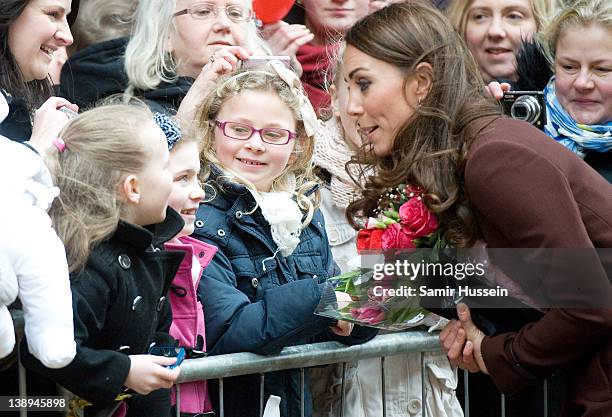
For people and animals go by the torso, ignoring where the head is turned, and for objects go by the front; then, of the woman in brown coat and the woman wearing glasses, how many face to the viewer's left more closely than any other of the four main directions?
1

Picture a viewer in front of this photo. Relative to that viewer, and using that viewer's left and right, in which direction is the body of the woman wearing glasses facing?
facing the viewer and to the right of the viewer

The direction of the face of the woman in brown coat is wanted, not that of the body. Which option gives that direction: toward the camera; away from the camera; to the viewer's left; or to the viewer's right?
to the viewer's left

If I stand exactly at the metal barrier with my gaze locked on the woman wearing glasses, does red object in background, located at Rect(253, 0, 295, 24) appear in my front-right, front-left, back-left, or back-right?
front-right

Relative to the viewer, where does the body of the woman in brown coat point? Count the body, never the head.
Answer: to the viewer's left

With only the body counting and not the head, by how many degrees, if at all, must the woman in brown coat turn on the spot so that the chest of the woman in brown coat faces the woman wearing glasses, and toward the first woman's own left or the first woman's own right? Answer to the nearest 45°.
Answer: approximately 45° to the first woman's own right

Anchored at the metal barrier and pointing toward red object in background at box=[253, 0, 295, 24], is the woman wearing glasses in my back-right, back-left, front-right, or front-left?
front-left
